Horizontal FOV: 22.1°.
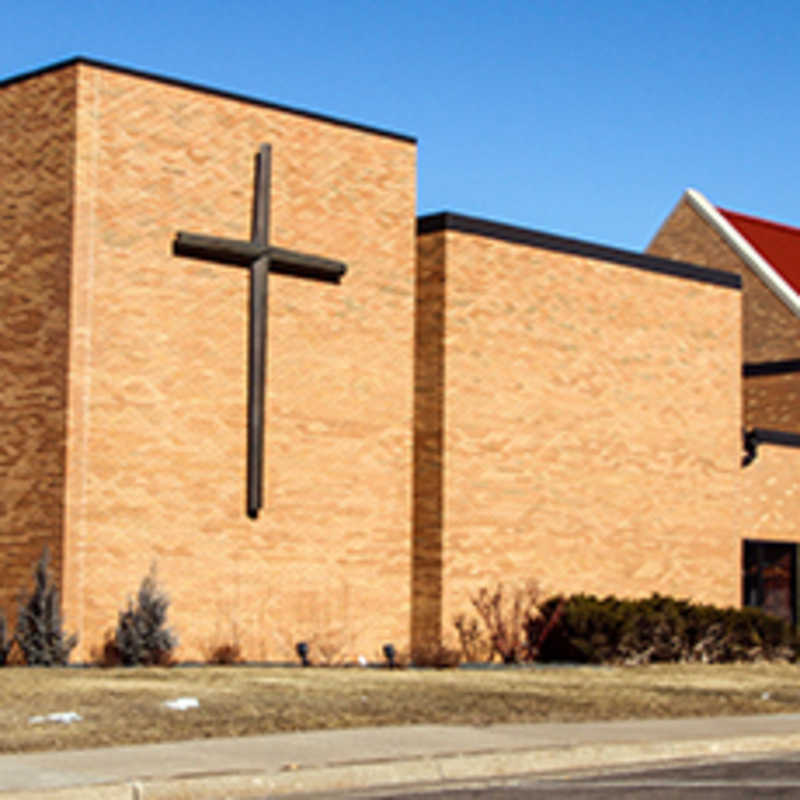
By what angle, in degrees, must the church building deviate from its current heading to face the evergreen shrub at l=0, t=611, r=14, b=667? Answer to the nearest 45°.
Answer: approximately 90° to its right

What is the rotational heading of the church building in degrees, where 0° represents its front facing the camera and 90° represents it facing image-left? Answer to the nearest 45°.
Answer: approximately 315°
